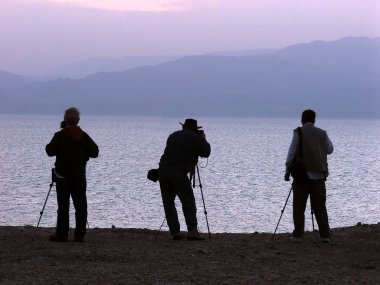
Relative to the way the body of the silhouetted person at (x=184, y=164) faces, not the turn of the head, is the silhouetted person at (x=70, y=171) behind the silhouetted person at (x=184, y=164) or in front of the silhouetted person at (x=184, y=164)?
behind

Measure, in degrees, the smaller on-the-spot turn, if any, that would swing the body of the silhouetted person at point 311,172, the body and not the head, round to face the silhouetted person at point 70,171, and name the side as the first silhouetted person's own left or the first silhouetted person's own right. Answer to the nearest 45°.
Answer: approximately 90° to the first silhouetted person's own left

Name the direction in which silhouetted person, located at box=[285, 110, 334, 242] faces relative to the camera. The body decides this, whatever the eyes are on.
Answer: away from the camera

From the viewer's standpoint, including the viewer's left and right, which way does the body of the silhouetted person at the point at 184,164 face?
facing away from the viewer and to the right of the viewer

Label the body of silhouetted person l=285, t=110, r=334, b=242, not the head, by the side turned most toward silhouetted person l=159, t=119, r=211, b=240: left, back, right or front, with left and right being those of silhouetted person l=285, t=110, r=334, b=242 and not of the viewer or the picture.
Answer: left

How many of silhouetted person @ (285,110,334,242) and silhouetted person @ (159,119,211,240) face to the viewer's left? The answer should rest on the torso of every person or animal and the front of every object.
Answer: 0

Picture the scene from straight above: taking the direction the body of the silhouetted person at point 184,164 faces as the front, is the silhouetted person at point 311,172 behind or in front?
in front
